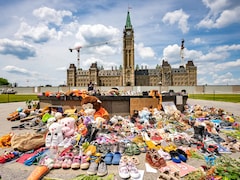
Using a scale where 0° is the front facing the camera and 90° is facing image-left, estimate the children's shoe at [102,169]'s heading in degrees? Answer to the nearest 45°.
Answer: approximately 0°

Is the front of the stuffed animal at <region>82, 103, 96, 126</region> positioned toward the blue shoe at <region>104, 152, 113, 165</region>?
yes

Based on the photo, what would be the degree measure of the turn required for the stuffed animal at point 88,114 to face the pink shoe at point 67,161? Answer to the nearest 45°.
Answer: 0° — it already faces it

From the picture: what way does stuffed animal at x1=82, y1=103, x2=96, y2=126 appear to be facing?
toward the camera

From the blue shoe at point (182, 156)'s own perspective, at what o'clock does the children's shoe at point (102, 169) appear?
The children's shoe is roughly at 3 o'clock from the blue shoe.

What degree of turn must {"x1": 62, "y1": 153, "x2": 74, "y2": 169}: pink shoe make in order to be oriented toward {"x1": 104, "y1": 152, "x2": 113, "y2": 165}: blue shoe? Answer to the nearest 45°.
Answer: approximately 90° to its left

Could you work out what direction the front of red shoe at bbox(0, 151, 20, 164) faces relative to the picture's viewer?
facing the viewer and to the left of the viewer

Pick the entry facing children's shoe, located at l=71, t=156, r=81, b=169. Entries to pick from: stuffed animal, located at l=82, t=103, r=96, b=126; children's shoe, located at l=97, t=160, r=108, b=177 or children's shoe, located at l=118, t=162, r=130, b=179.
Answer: the stuffed animal

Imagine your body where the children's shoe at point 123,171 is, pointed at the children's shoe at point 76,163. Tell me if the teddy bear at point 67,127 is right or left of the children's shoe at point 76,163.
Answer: right

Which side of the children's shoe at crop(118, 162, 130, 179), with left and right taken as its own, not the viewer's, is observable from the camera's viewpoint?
front

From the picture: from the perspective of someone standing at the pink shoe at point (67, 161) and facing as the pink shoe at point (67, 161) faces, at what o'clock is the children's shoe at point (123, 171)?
The children's shoe is roughly at 10 o'clock from the pink shoe.

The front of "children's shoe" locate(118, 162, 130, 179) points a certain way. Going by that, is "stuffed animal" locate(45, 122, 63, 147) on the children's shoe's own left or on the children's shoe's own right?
on the children's shoe's own right
